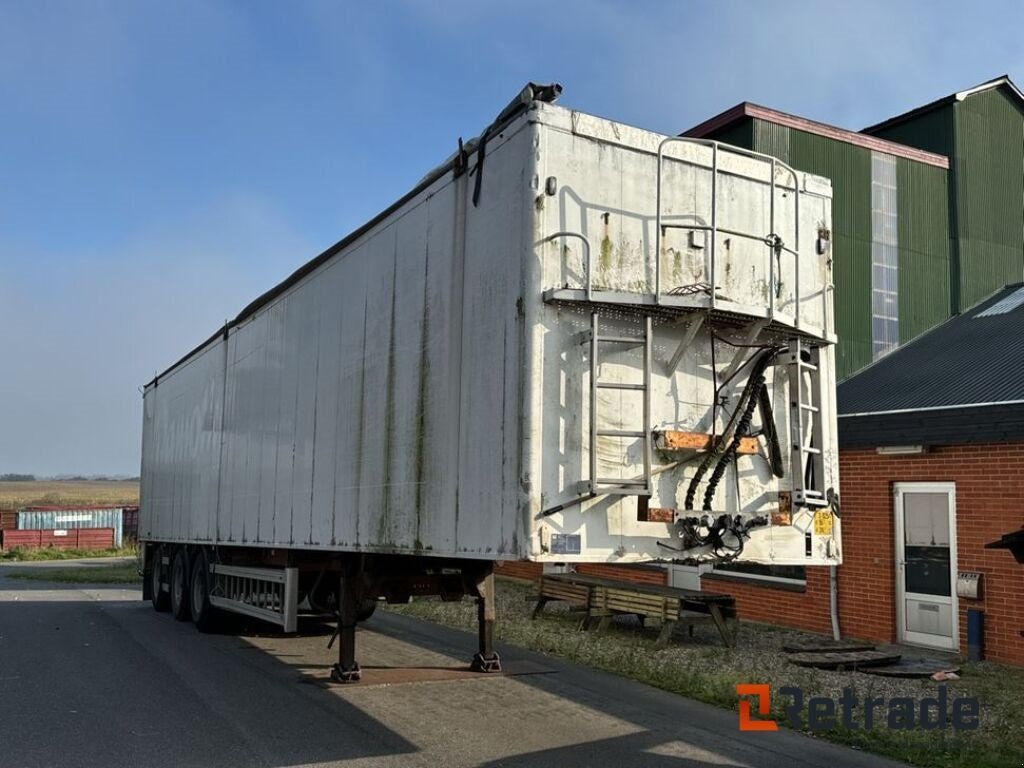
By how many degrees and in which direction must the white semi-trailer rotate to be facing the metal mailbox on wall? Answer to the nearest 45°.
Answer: approximately 90° to its left

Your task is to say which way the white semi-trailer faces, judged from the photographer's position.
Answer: facing the viewer and to the right of the viewer

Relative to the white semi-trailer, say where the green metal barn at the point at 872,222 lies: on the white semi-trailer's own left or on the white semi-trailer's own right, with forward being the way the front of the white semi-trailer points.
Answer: on the white semi-trailer's own left

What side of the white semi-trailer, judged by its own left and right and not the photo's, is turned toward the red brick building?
left
